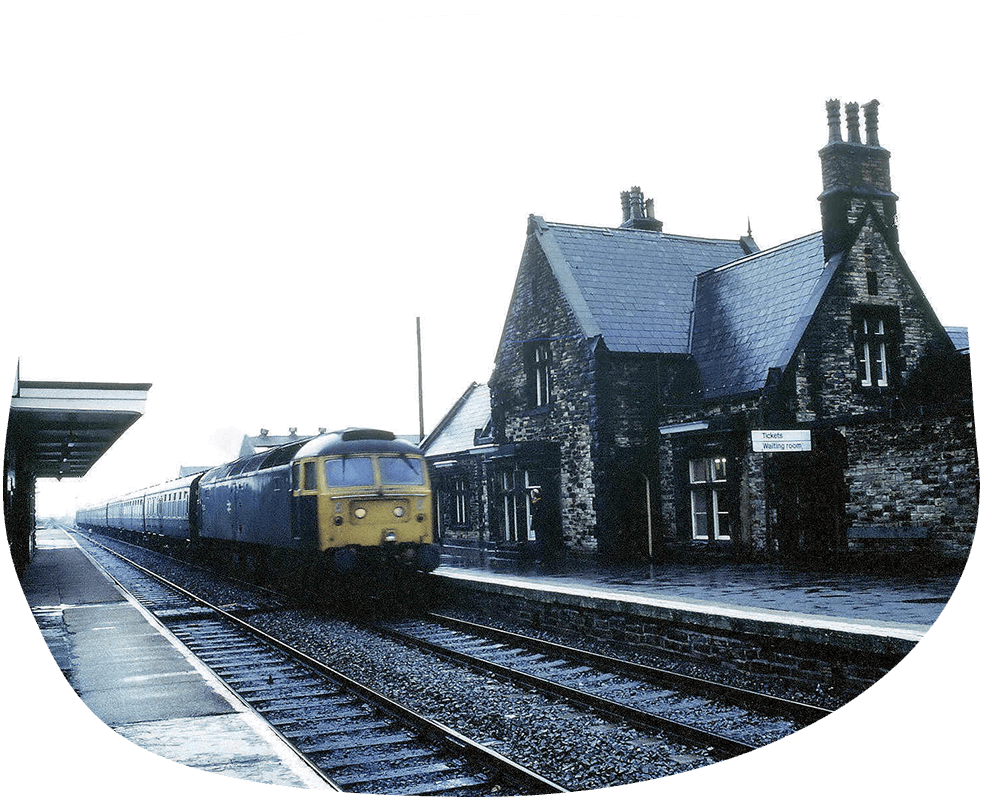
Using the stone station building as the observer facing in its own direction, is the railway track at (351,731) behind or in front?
in front

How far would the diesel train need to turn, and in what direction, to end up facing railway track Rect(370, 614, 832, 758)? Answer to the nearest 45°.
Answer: approximately 45° to its right

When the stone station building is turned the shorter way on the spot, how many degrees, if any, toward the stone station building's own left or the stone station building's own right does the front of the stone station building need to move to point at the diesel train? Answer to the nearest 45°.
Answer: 0° — it already faces it

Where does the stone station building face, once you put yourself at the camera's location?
facing the viewer and to the left of the viewer

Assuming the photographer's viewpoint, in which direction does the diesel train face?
facing the viewer and to the right of the viewer

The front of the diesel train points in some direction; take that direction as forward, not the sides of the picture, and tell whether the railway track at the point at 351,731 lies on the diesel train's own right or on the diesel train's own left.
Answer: on the diesel train's own right

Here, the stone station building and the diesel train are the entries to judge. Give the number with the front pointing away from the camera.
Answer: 0

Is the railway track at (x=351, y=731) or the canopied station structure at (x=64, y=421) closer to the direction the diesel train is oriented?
the railway track
